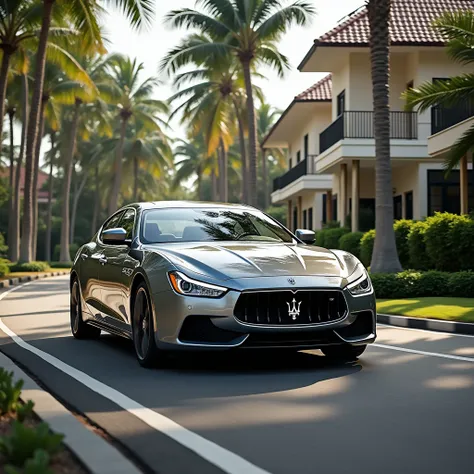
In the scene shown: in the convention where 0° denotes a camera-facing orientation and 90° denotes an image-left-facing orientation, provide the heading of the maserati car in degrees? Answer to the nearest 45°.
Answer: approximately 315°

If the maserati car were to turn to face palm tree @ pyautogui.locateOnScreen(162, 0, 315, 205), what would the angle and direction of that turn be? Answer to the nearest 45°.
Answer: approximately 135° to its left

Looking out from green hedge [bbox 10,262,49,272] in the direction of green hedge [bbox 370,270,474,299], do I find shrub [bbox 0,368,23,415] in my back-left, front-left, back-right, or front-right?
front-right

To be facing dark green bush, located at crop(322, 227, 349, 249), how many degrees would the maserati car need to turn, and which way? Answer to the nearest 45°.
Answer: approximately 135° to its left

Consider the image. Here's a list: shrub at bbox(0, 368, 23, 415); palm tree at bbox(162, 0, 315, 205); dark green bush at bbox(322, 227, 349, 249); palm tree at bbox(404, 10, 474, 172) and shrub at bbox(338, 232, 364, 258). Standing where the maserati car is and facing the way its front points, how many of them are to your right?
1

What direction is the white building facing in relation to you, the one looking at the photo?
facing the viewer and to the left of the viewer

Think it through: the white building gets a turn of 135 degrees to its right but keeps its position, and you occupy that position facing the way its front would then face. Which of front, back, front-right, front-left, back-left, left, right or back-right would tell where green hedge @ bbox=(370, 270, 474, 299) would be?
back

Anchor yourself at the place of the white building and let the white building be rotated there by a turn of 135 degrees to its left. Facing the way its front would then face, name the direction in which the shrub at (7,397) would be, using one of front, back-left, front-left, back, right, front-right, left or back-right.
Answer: right

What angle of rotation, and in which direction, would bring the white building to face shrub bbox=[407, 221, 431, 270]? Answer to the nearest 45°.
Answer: approximately 45° to its left

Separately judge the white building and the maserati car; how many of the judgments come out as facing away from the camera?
0

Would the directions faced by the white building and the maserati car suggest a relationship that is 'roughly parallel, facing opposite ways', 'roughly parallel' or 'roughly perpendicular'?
roughly perpendicular
